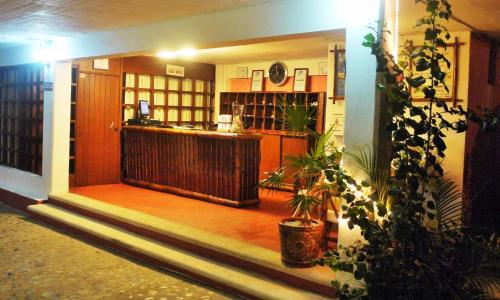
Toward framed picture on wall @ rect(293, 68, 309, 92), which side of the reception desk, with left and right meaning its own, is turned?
back

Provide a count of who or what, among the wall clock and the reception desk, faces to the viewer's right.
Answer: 0

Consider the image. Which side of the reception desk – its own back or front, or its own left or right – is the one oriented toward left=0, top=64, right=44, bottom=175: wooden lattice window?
right

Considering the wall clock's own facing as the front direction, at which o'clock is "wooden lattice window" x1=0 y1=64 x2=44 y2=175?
The wooden lattice window is roughly at 1 o'clock from the wall clock.

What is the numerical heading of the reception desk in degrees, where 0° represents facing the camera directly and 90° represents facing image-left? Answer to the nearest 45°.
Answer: approximately 45°

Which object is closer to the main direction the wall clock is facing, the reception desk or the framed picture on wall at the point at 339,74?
the reception desk

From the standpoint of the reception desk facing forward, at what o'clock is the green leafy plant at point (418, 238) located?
The green leafy plant is roughly at 10 o'clock from the reception desk.

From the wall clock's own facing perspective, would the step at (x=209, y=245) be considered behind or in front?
in front

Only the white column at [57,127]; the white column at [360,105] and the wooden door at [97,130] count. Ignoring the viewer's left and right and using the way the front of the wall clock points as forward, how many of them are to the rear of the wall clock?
0

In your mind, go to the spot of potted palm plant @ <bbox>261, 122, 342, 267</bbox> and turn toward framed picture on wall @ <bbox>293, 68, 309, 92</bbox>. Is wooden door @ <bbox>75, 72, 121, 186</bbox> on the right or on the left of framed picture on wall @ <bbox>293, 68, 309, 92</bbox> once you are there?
left

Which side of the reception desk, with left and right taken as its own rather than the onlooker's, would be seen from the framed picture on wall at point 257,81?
back

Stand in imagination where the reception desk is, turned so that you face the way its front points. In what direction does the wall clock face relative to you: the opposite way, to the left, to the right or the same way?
the same way

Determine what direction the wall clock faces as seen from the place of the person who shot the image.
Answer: facing the viewer and to the left of the viewer

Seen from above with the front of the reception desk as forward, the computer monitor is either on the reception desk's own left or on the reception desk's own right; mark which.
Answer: on the reception desk's own right
